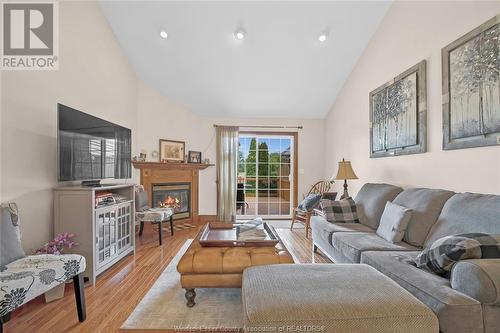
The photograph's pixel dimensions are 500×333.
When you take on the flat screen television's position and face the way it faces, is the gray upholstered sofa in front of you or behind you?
in front

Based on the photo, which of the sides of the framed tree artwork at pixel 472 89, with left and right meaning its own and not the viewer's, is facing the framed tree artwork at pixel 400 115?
right

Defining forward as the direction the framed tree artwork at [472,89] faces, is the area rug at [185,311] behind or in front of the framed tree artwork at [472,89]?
in front

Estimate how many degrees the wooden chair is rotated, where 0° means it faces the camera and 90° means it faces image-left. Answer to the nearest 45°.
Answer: approximately 45°

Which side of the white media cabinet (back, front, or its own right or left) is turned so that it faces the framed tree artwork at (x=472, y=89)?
front

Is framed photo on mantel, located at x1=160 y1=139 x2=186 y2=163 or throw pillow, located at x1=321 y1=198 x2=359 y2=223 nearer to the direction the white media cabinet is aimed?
the throw pillow

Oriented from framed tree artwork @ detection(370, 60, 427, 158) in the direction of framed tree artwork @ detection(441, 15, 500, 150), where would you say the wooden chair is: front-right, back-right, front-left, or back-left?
back-right

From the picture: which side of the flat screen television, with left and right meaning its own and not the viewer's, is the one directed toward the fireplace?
left

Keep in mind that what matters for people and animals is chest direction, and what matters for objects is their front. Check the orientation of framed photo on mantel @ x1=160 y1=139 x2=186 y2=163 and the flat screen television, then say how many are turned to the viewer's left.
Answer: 0

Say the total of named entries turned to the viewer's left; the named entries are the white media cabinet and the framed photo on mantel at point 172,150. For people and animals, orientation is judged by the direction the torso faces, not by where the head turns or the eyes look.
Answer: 0

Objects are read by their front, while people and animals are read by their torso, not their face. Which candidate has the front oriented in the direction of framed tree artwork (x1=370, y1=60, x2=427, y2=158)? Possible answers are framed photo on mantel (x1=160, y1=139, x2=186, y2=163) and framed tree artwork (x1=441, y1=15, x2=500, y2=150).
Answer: the framed photo on mantel

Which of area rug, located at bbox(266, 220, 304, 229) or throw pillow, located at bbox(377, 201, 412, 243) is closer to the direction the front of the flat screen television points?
the throw pillow

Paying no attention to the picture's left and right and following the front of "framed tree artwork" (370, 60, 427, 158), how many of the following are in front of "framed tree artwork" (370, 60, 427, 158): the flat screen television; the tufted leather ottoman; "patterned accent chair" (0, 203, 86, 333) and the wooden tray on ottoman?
4
